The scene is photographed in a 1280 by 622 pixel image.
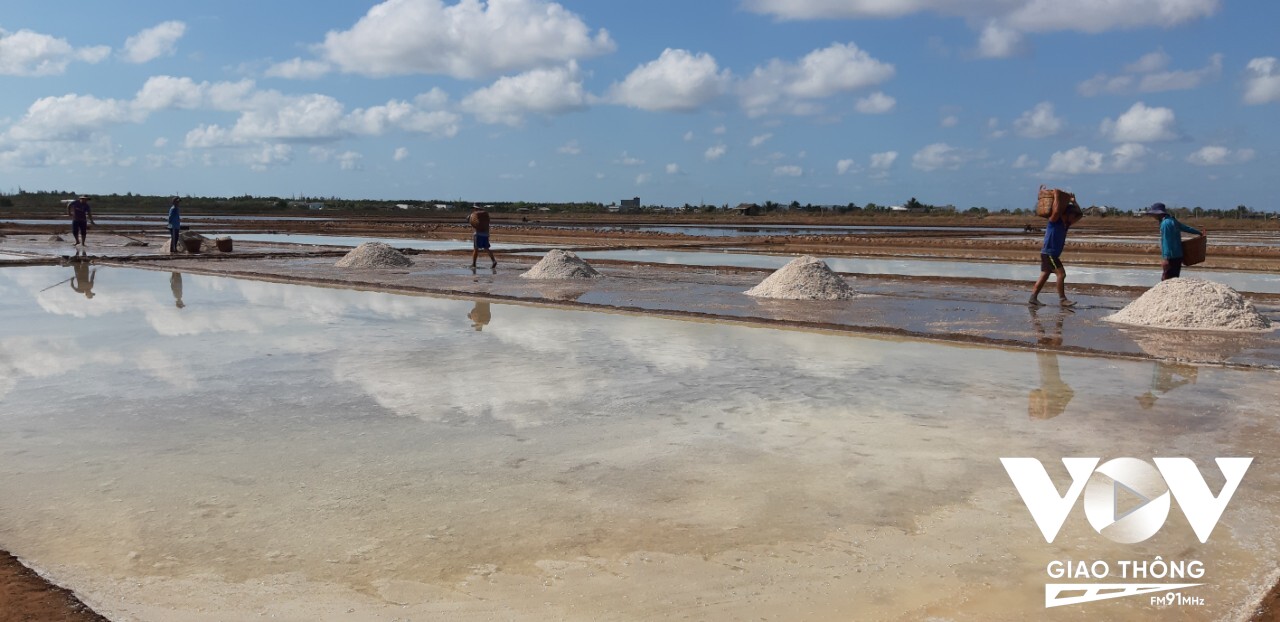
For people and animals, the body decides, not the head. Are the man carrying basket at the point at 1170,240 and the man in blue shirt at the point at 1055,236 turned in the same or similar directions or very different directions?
very different directions
